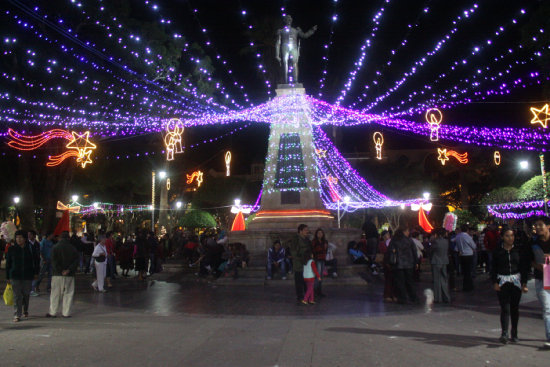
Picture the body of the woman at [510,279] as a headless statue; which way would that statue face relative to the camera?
toward the camera

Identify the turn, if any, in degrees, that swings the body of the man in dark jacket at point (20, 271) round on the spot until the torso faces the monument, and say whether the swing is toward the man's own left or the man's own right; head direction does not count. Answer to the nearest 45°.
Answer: approximately 135° to the man's own left

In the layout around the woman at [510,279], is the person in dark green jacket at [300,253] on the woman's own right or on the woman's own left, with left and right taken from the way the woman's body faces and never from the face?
on the woman's own right

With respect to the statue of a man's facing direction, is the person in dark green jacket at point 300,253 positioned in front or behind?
in front

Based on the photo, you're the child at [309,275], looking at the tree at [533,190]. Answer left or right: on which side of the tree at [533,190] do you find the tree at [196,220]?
left

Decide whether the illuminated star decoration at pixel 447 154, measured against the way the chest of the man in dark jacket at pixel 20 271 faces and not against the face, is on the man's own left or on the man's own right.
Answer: on the man's own left

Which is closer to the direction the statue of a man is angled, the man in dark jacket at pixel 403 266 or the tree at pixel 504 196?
the man in dark jacket

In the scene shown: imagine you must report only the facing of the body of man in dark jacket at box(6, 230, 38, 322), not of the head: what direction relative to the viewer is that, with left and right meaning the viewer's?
facing the viewer

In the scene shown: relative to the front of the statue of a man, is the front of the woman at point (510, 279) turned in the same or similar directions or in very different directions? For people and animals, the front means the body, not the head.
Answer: same or similar directions
